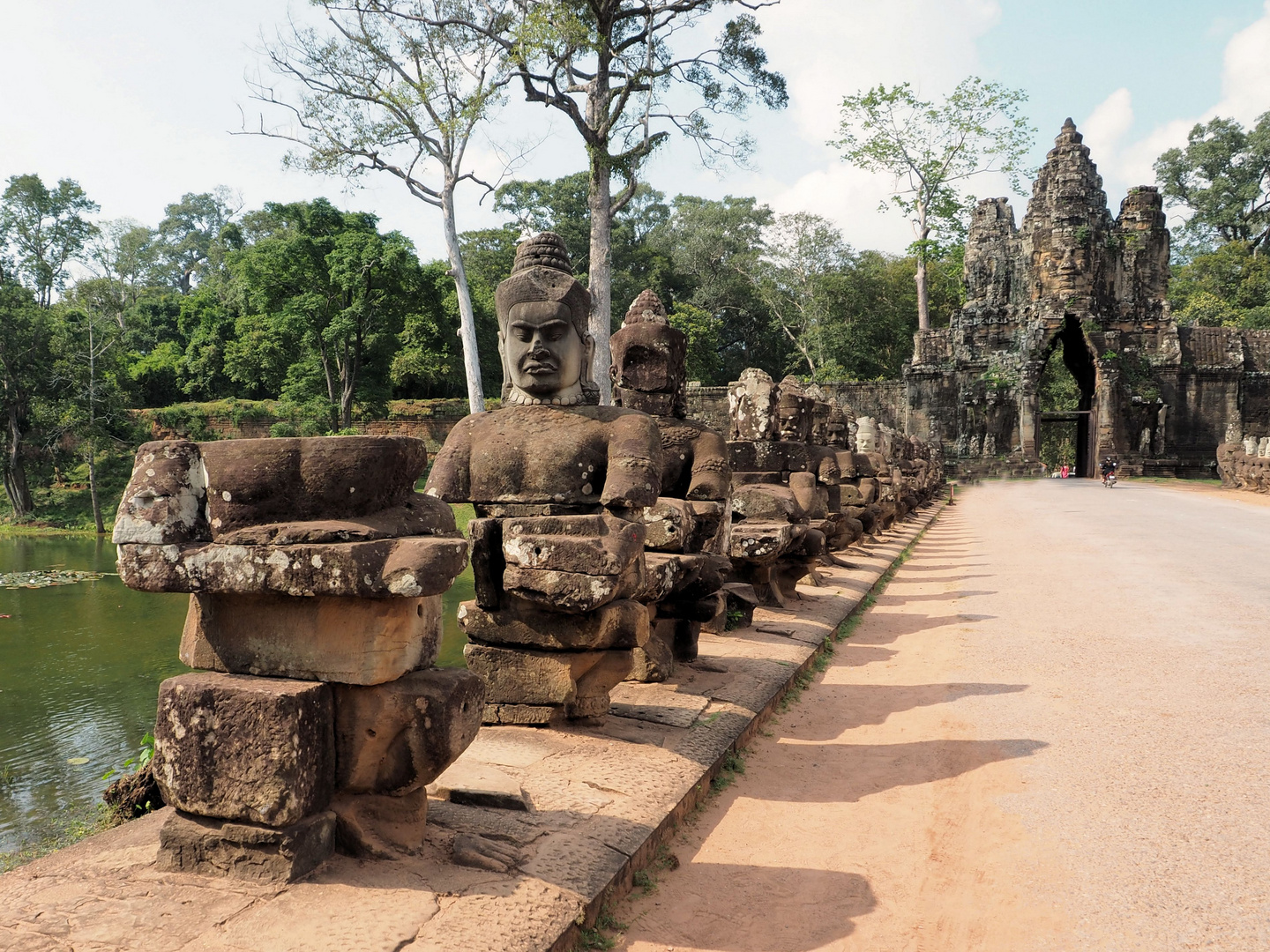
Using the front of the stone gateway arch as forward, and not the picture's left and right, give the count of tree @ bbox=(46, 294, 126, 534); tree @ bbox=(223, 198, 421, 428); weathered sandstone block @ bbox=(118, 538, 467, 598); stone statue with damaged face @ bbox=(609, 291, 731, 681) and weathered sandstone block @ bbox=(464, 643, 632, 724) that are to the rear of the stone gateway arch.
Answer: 0

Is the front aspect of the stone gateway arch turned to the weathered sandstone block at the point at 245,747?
yes

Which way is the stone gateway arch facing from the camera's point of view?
toward the camera

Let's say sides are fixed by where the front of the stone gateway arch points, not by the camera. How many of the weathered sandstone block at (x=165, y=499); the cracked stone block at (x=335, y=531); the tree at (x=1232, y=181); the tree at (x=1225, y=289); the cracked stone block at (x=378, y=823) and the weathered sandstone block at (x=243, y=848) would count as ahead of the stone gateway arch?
4

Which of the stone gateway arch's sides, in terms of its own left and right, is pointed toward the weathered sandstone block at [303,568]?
front

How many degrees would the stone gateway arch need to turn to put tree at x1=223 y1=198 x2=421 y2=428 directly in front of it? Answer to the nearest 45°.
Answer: approximately 45° to its right

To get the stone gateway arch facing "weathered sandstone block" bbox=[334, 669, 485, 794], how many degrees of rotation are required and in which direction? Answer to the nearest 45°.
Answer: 0° — it already faces it

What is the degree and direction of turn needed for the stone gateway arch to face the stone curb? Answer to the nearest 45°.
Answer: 0° — it already faces it

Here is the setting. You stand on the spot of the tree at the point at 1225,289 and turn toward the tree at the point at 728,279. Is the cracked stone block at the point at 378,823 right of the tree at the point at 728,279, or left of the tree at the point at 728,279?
left

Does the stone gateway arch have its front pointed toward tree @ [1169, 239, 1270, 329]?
no

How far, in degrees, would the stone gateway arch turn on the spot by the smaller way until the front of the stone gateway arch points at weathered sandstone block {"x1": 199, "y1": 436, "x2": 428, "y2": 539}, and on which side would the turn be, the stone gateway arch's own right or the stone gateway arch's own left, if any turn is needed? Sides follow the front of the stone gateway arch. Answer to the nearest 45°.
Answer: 0° — it already faces it

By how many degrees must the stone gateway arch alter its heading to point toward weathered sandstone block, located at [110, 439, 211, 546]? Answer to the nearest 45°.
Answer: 0° — it already faces it

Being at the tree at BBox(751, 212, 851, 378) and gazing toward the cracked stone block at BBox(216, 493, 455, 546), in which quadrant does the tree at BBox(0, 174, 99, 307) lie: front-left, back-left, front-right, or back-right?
front-right

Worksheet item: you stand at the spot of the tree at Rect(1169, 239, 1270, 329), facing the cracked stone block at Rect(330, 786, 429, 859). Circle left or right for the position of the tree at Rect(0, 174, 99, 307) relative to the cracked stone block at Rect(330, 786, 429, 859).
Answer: right

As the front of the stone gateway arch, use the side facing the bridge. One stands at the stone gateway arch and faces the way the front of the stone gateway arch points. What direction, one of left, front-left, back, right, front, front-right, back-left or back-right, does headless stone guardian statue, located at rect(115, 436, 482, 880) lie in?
front

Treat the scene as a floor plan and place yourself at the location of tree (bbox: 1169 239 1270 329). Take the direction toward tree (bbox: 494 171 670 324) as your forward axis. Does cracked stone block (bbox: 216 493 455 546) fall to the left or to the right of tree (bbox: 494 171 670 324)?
left

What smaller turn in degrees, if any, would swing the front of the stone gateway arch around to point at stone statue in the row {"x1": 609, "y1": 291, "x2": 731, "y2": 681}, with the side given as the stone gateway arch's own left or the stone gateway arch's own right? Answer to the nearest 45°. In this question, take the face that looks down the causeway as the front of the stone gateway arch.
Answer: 0° — it already faces it

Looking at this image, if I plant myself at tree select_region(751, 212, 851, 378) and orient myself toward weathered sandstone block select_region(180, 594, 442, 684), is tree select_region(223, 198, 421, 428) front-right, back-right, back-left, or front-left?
front-right

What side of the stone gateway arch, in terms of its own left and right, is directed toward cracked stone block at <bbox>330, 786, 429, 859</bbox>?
front
